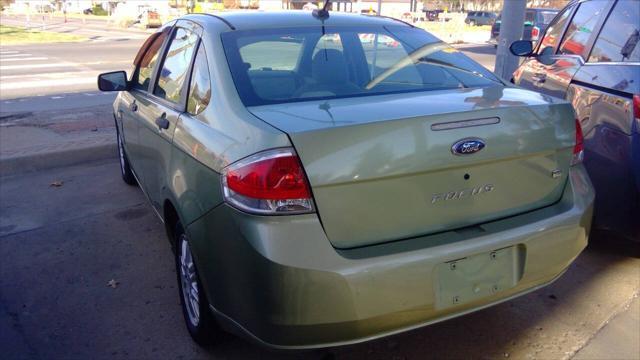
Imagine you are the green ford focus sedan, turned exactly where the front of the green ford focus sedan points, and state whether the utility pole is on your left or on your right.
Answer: on your right

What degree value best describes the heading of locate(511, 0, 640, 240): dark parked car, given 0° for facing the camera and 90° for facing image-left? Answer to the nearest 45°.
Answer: approximately 135°

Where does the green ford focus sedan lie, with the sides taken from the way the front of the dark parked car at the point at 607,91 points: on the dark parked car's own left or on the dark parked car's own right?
on the dark parked car's own left

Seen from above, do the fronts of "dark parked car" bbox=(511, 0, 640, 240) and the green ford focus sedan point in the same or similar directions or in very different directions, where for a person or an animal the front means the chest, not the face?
same or similar directions

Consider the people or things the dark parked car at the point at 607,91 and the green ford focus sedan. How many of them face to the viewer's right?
0

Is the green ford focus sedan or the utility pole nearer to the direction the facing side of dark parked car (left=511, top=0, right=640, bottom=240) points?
the utility pole

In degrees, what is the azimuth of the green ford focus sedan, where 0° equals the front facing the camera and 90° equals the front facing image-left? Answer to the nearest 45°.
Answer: approximately 135°

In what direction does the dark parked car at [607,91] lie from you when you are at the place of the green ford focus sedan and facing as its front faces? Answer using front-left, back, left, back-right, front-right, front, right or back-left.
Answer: right
